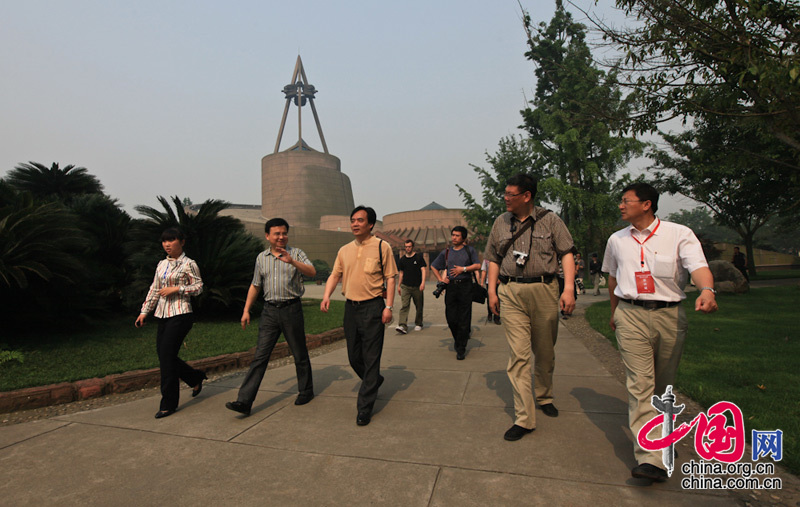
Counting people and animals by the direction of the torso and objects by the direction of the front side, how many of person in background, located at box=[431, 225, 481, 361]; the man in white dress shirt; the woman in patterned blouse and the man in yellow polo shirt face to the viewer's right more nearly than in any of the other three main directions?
0

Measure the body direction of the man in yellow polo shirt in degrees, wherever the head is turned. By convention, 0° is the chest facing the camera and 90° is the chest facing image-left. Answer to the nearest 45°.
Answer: approximately 45°

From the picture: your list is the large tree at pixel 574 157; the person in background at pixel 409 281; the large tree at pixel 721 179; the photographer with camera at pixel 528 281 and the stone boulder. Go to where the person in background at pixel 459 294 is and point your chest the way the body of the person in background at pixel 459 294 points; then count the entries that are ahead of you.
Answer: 1

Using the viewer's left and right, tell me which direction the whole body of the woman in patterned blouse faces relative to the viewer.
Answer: facing the viewer and to the left of the viewer

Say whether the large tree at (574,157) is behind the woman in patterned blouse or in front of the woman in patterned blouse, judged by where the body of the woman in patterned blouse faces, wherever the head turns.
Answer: behind

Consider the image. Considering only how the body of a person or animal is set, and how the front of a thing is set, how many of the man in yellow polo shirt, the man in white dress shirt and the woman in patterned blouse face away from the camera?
0

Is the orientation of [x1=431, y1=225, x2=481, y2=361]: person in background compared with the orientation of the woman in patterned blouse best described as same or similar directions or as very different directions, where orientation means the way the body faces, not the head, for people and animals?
same or similar directions

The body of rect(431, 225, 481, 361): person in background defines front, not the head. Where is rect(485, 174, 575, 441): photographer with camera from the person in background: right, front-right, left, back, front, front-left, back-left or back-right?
front

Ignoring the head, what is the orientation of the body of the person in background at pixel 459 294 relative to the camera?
toward the camera

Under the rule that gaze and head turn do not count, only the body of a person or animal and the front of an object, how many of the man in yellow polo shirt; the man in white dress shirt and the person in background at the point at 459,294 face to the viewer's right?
0

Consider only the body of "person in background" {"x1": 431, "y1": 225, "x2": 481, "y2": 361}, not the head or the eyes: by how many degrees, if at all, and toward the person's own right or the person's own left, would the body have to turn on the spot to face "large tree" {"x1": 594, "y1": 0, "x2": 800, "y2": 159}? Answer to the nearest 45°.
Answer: approximately 90° to the person's own left

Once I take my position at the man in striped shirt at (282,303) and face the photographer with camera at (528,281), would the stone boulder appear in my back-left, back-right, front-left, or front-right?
front-left

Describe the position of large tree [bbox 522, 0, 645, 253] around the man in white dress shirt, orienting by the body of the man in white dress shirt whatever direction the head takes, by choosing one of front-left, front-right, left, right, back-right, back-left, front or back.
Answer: back-right

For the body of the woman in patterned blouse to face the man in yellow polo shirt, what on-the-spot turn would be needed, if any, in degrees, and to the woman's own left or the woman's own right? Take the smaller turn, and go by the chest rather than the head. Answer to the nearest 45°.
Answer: approximately 90° to the woman's own left

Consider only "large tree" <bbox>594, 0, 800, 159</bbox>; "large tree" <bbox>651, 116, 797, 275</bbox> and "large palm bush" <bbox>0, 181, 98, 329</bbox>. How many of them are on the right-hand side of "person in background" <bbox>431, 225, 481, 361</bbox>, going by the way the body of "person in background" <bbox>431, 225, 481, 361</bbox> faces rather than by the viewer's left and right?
1

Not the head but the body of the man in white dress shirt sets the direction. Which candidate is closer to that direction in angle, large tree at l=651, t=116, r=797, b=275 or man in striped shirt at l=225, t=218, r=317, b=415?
the man in striped shirt

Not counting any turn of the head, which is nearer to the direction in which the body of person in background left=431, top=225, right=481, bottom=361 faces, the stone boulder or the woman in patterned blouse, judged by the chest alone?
the woman in patterned blouse

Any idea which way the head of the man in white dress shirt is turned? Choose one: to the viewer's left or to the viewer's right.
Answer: to the viewer's left

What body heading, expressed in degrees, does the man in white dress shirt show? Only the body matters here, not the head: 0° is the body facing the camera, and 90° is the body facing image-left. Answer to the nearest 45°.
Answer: approximately 45°
